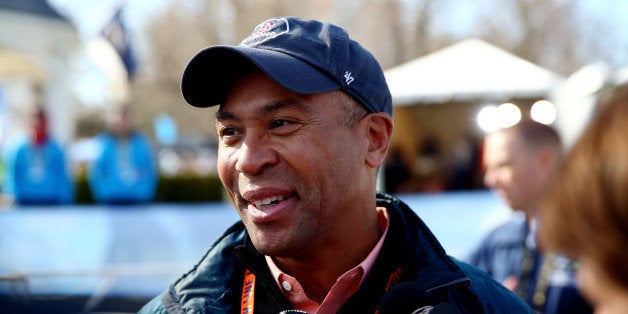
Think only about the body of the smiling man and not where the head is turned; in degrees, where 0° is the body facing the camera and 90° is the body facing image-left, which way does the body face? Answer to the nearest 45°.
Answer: approximately 45°

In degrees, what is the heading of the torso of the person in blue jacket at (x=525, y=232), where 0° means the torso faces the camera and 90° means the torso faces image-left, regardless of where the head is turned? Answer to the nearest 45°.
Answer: approximately 45°

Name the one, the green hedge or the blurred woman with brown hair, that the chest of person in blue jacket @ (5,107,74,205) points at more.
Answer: the blurred woman with brown hair

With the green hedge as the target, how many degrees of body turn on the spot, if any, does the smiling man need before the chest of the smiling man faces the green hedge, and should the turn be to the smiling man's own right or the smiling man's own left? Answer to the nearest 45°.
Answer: approximately 135° to the smiling man's own right

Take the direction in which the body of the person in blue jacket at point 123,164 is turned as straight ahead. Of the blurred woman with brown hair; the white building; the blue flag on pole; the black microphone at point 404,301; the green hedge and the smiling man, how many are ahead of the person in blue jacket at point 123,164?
3

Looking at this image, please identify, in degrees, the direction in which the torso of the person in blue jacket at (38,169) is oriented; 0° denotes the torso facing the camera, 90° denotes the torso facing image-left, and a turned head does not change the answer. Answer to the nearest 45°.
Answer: approximately 0°

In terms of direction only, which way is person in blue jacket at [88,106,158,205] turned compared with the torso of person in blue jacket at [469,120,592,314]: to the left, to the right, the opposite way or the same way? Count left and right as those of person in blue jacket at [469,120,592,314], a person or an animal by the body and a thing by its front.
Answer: to the left

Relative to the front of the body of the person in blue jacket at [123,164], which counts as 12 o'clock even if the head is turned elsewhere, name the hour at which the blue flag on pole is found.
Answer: The blue flag on pole is roughly at 6 o'clock from the person in blue jacket.

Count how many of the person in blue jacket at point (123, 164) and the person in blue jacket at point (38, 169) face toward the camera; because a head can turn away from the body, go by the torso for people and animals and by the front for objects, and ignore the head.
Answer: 2

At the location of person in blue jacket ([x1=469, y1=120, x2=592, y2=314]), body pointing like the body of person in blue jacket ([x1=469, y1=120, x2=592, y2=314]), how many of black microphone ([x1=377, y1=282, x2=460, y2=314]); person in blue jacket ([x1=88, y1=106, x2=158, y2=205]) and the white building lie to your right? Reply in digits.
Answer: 2
